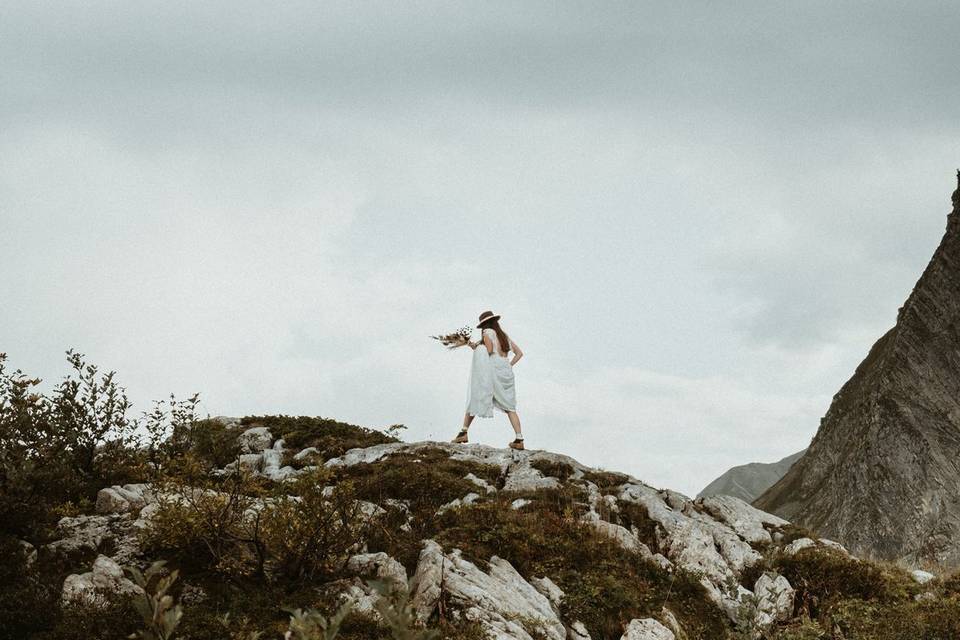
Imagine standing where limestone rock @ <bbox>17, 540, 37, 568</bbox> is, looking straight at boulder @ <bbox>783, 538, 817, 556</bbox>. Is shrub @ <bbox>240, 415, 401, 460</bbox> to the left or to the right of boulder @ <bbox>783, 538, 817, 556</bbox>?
left

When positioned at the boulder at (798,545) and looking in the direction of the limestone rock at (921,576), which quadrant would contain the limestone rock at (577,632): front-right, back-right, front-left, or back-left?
back-right

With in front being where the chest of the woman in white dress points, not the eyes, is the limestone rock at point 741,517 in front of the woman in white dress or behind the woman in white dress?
behind

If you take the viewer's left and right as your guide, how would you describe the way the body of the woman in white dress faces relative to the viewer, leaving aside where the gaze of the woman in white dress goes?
facing away from the viewer and to the left of the viewer

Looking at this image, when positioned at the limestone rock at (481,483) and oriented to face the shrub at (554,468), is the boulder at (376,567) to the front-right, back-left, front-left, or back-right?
back-right

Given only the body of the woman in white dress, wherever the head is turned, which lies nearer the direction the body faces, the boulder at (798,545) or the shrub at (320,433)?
the shrub

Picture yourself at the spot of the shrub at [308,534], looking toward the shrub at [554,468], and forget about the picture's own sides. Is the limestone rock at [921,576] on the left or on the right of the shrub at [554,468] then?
right

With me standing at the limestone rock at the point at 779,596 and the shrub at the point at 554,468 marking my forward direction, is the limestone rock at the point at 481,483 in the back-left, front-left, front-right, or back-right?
front-left

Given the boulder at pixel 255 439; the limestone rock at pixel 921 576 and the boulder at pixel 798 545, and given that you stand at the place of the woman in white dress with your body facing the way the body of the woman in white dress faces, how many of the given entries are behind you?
2
